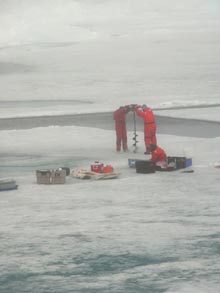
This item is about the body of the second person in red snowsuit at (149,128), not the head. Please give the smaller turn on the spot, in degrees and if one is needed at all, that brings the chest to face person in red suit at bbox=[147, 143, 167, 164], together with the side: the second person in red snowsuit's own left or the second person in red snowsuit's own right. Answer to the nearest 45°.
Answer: approximately 90° to the second person in red snowsuit's own left

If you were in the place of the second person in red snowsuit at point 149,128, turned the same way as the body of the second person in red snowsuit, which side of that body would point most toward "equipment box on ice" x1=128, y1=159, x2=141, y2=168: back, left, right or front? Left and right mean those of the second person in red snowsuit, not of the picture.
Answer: left

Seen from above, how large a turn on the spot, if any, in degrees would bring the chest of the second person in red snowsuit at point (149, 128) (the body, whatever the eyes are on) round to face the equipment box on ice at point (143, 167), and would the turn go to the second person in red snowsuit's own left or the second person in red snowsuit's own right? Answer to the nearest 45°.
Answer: approximately 90° to the second person in red snowsuit's own left

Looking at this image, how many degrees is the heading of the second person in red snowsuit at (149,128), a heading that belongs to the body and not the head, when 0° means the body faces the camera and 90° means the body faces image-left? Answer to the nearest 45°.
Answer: approximately 90°
